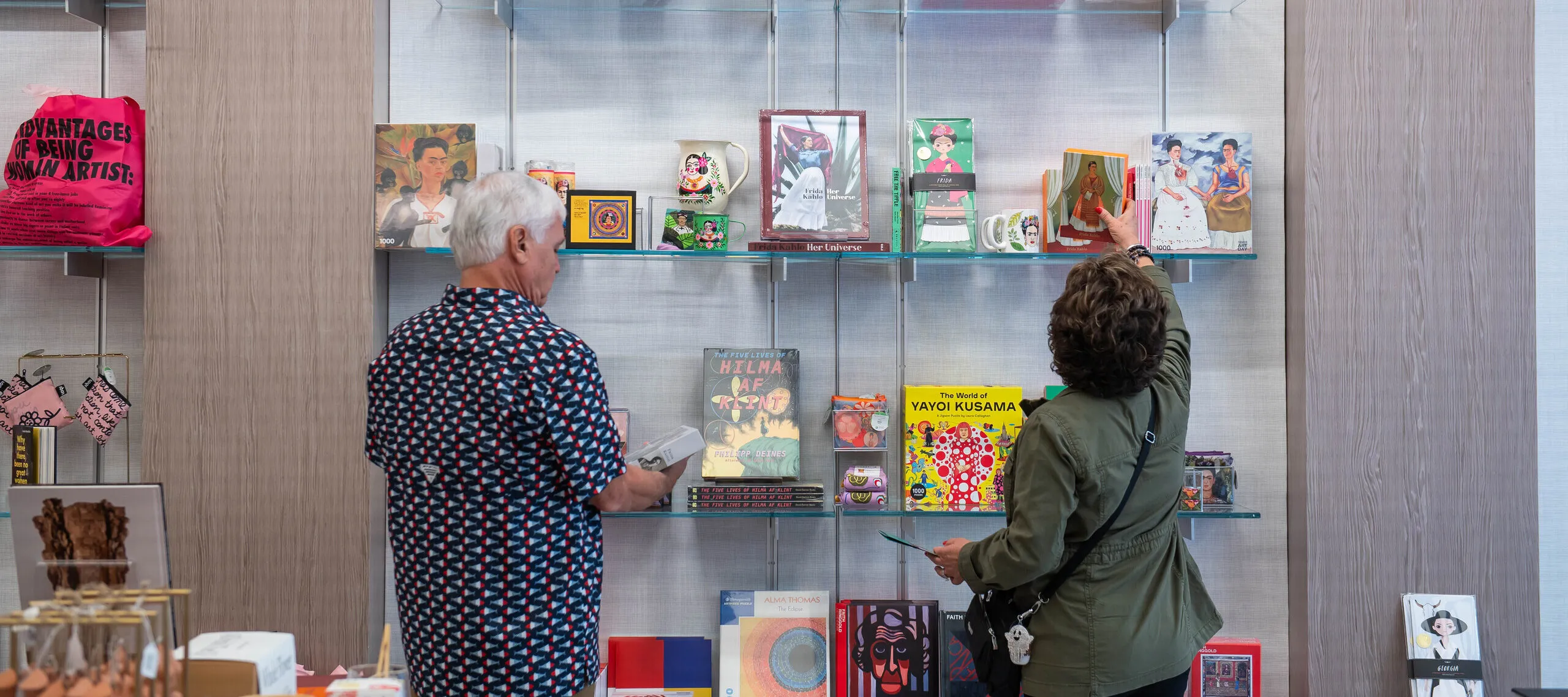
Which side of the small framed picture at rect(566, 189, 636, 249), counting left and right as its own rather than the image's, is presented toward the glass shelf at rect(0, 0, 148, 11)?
right

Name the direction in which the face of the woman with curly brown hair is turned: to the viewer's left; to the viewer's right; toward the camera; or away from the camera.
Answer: away from the camera

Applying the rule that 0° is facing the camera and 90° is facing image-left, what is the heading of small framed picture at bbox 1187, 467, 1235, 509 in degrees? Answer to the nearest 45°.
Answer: approximately 0°

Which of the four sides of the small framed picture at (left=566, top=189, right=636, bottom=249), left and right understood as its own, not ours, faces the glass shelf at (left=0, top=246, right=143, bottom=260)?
right

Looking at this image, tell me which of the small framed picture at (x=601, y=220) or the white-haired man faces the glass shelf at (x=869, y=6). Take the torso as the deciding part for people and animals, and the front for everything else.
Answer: the white-haired man

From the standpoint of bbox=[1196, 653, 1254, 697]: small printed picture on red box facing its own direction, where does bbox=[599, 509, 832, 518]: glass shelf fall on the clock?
The glass shelf is roughly at 2 o'clock from the small printed picture on red box.

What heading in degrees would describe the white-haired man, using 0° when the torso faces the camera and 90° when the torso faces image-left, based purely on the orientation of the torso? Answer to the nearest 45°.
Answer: approximately 225°

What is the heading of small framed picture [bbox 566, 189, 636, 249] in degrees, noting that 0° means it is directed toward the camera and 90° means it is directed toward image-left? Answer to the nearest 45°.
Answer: approximately 0°

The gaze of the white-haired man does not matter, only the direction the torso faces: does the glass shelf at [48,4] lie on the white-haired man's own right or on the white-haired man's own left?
on the white-haired man's own left

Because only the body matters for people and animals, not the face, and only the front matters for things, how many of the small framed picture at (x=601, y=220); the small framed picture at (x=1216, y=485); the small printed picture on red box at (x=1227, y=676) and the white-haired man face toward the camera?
3

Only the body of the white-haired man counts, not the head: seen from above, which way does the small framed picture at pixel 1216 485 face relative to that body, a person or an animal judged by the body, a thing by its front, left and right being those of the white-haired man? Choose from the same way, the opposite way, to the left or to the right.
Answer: the opposite way
